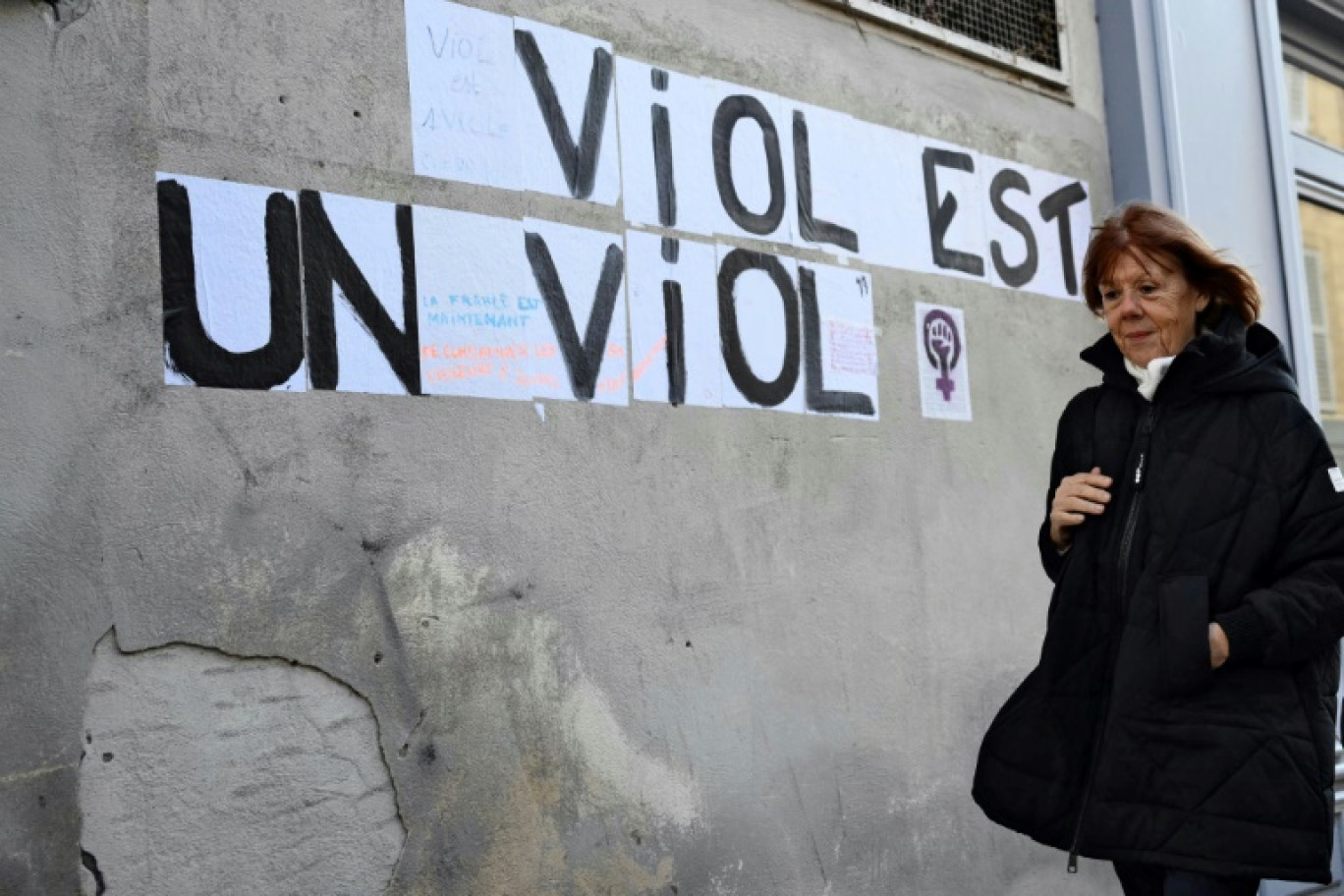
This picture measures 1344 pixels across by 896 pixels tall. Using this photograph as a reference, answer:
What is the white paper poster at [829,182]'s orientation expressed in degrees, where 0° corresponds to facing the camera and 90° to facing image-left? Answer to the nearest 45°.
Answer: approximately 315°

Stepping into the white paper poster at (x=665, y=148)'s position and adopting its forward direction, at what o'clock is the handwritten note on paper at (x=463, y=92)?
The handwritten note on paper is roughly at 3 o'clock from the white paper poster.

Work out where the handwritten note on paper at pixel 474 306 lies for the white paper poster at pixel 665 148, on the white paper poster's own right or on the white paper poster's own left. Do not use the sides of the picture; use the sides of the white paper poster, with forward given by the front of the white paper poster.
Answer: on the white paper poster's own right

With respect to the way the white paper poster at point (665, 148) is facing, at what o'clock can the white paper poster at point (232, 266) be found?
the white paper poster at point (232, 266) is roughly at 3 o'clock from the white paper poster at point (665, 148).

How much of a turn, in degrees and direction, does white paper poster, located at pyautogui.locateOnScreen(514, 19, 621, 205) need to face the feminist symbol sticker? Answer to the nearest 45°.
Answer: approximately 90° to its left

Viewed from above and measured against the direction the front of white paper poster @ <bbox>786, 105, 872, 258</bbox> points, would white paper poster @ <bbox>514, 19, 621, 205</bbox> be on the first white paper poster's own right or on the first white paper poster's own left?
on the first white paper poster's own right

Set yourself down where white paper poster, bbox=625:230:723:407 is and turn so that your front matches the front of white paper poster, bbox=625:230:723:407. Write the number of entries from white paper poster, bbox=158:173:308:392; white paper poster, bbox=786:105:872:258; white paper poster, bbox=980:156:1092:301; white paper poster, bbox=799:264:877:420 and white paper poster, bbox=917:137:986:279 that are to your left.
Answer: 4

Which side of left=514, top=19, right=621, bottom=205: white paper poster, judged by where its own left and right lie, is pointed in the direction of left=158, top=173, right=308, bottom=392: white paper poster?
right

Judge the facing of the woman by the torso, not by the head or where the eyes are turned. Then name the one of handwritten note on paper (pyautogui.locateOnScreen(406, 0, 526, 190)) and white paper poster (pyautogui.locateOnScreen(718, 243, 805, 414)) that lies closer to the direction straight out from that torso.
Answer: the handwritten note on paper

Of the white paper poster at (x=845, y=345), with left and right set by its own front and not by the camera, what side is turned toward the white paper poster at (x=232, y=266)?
right

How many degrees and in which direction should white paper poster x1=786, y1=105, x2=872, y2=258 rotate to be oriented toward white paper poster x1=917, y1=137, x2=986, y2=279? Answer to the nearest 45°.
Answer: approximately 90° to its left

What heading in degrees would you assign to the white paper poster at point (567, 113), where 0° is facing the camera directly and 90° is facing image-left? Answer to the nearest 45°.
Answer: approximately 315°

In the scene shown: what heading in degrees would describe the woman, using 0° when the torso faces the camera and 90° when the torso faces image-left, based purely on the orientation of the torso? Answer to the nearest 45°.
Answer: approximately 45°
